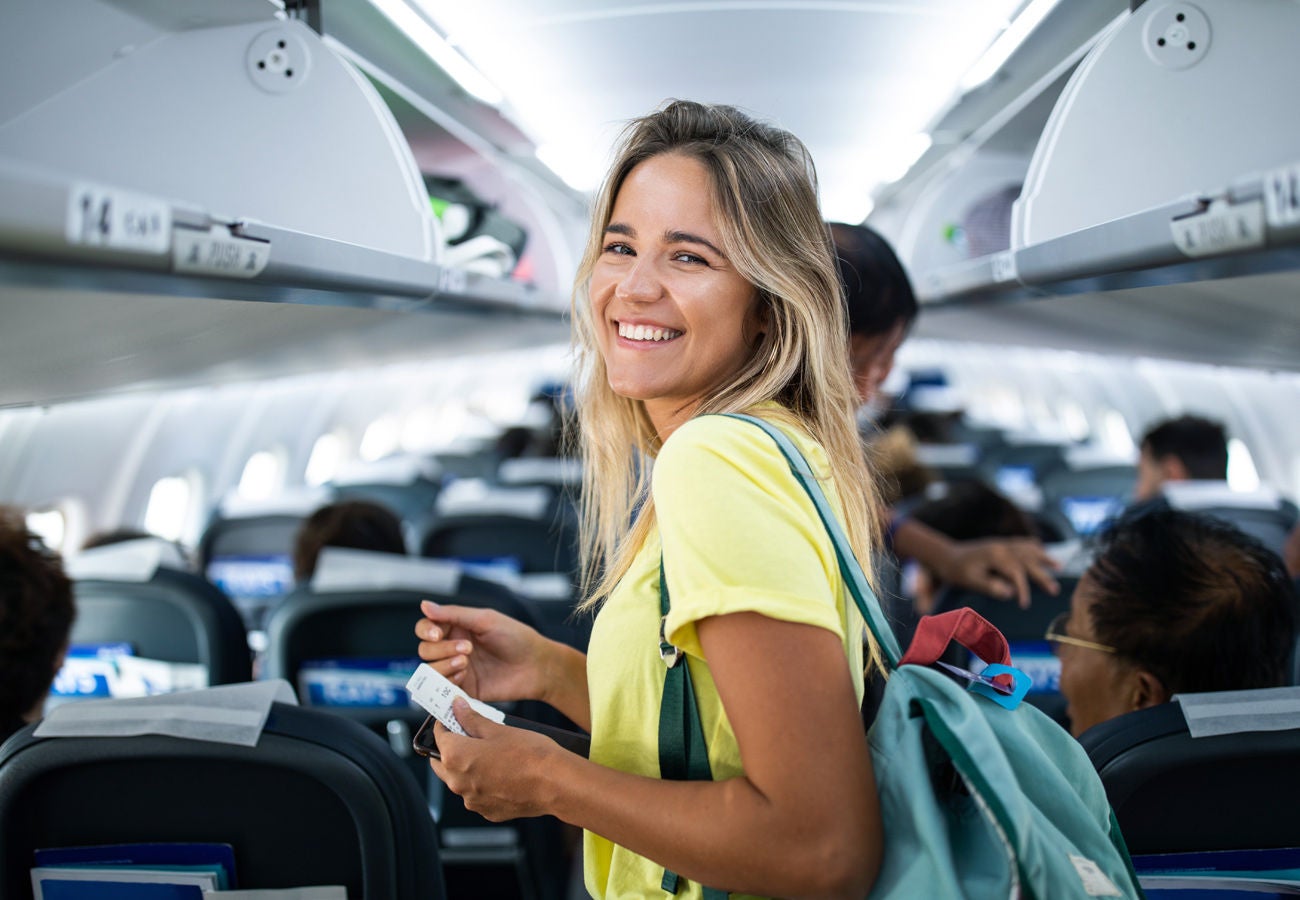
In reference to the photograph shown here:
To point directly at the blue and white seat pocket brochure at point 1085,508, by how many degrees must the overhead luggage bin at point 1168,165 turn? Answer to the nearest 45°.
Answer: approximately 135° to its right

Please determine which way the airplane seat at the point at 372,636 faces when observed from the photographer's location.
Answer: facing away from the viewer

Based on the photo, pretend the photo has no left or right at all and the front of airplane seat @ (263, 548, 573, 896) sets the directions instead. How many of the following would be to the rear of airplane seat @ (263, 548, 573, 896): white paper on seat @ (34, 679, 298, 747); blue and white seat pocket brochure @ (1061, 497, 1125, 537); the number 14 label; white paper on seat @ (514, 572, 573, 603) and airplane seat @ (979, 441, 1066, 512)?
2

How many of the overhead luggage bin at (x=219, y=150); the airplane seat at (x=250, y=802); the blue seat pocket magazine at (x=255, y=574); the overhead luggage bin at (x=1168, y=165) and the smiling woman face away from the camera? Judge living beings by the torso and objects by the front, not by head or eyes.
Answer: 1

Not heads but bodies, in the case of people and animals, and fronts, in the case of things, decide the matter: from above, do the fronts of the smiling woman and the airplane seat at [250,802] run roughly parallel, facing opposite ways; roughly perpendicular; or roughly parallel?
roughly perpendicular

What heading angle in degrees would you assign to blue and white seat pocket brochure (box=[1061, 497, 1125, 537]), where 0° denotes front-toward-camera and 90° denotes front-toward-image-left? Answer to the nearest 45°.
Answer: approximately 0°

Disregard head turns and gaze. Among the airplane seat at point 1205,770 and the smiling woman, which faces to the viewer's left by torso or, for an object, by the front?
the smiling woman

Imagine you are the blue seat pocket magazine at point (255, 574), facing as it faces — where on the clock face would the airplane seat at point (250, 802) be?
The airplane seat is roughly at 12 o'clock from the blue seat pocket magazine.

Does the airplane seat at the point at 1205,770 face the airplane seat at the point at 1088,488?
yes

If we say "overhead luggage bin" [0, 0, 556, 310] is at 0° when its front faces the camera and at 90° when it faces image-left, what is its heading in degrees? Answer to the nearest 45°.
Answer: approximately 315°

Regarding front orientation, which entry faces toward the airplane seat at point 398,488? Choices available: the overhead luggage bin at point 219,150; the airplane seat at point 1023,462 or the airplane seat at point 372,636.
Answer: the airplane seat at point 372,636

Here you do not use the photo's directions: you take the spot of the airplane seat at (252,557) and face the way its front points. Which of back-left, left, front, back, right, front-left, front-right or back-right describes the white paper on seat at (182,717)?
back

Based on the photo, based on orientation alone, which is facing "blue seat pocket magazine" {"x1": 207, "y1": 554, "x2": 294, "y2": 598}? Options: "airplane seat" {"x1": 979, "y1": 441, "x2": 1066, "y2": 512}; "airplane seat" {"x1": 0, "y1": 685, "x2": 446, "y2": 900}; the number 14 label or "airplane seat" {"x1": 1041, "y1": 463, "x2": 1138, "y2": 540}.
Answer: "airplane seat" {"x1": 0, "y1": 685, "x2": 446, "y2": 900}

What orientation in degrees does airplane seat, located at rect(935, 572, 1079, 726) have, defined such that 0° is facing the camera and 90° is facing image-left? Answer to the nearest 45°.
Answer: approximately 180°

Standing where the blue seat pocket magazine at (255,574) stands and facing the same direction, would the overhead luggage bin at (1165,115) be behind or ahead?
ahead

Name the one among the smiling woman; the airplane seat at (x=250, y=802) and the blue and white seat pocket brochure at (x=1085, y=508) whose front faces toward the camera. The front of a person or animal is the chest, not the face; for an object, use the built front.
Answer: the blue and white seat pocket brochure

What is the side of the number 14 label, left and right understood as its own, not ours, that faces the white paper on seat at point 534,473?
left

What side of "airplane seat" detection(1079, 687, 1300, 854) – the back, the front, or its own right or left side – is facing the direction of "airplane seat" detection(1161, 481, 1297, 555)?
front
